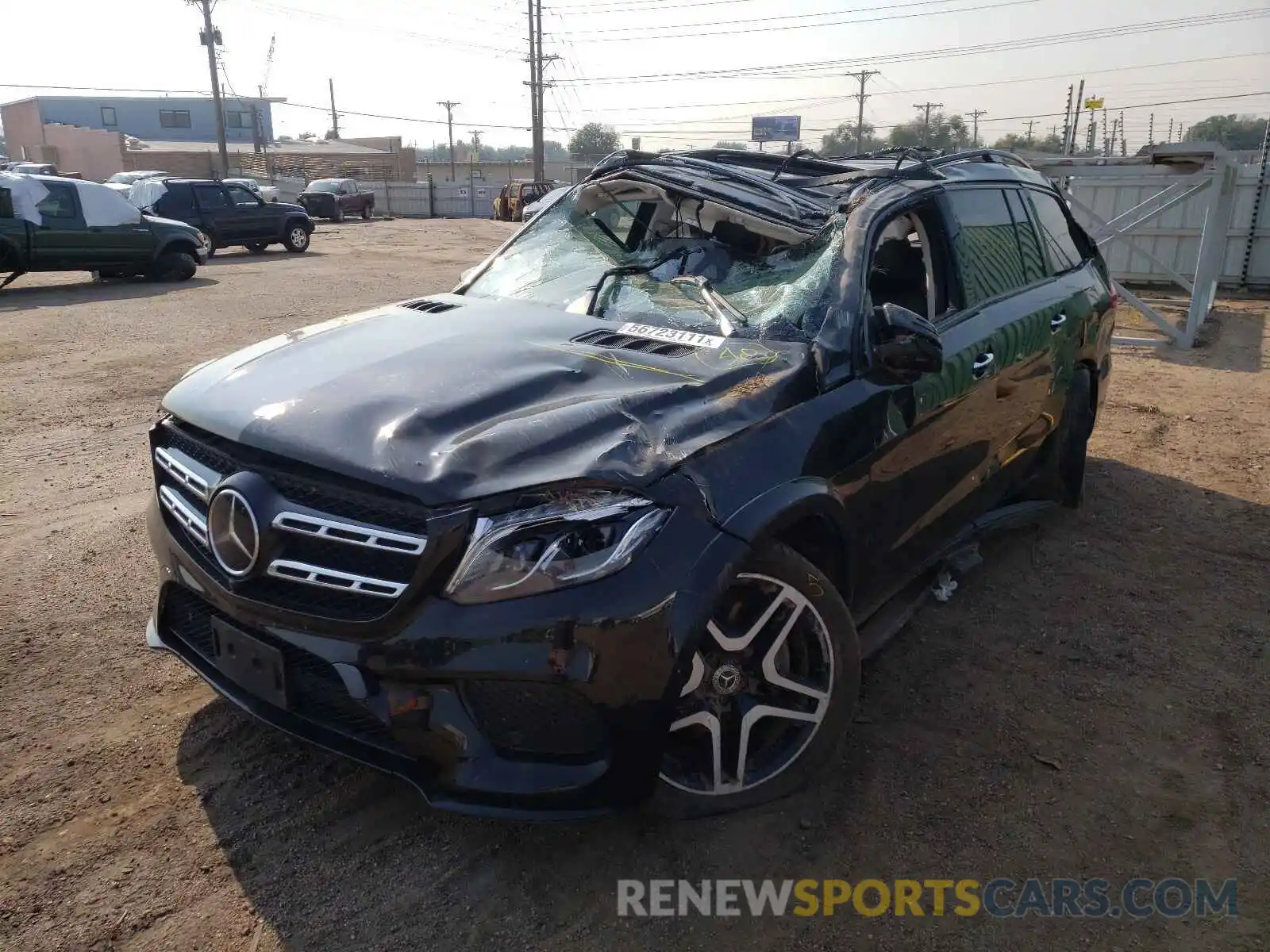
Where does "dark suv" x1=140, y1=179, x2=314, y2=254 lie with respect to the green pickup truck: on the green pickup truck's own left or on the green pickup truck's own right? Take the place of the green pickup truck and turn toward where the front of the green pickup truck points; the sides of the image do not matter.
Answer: on the green pickup truck's own left

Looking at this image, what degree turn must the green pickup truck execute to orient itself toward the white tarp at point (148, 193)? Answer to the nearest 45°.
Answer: approximately 90° to its left

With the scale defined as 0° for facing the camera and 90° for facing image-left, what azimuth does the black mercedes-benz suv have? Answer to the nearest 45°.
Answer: approximately 45°

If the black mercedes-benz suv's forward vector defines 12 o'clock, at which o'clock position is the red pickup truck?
The red pickup truck is roughly at 4 o'clock from the black mercedes-benz suv.

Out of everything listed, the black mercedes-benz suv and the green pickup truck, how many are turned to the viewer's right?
1

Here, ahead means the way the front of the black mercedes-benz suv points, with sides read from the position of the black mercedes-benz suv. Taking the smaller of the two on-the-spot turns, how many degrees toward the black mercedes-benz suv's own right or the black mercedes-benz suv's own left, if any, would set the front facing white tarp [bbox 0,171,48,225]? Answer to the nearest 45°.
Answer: approximately 90° to the black mercedes-benz suv's own right

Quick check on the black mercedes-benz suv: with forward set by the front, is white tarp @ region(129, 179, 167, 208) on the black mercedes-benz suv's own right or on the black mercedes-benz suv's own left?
on the black mercedes-benz suv's own right

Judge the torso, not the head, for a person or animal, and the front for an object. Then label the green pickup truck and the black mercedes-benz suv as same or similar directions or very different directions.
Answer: very different directions

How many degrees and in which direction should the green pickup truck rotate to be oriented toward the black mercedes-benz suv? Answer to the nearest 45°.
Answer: approximately 90° to its right

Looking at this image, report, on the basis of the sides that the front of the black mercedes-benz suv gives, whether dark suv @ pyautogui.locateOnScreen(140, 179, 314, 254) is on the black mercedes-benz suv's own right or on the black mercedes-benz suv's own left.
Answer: on the black mercedes-benz suv's own right

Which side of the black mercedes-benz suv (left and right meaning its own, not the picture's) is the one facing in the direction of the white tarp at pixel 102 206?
right

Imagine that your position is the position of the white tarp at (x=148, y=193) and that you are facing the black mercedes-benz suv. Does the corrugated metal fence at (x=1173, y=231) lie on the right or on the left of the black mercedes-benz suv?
left

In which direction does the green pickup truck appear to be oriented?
to the viewer's right

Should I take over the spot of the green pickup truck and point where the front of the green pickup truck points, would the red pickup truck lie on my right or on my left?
on my left

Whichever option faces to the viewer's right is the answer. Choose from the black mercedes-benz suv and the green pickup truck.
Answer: the green pickup truck
